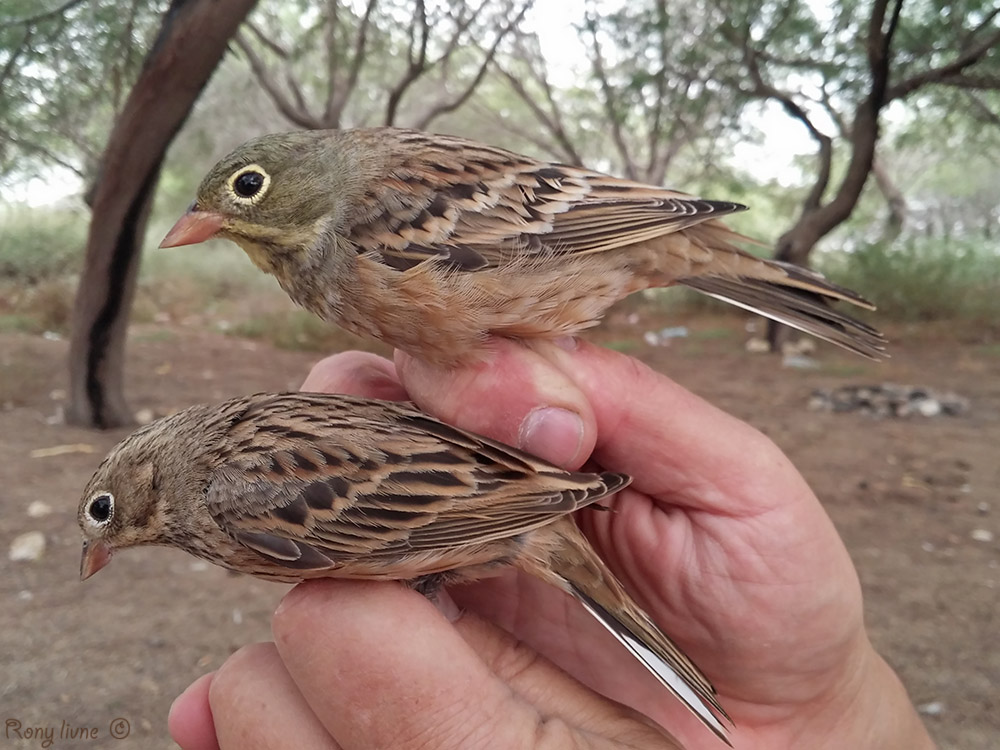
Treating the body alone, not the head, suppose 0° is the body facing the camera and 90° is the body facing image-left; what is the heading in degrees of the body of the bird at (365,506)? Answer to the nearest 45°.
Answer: approximately 90°

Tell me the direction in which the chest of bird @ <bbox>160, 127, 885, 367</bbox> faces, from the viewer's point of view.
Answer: to the viewer's left

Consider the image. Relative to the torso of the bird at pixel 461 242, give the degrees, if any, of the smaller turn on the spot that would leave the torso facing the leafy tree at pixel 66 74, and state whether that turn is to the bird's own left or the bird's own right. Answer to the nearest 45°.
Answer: approximately 45° to the bird's own right

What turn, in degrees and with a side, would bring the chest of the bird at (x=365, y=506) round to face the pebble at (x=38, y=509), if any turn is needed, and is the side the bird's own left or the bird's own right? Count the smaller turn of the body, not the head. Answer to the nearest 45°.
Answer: approximately 45° to the bird's own right

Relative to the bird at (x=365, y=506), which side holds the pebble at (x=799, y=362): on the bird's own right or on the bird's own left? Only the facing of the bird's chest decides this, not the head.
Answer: on the bird's own right

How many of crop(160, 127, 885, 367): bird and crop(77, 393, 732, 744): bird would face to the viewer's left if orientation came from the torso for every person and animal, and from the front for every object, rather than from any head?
2

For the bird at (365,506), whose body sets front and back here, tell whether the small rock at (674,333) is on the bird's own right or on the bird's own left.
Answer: on the bird's own right

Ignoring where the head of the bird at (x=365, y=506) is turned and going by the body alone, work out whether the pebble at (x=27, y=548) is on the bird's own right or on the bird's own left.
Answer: on the bird's own right
